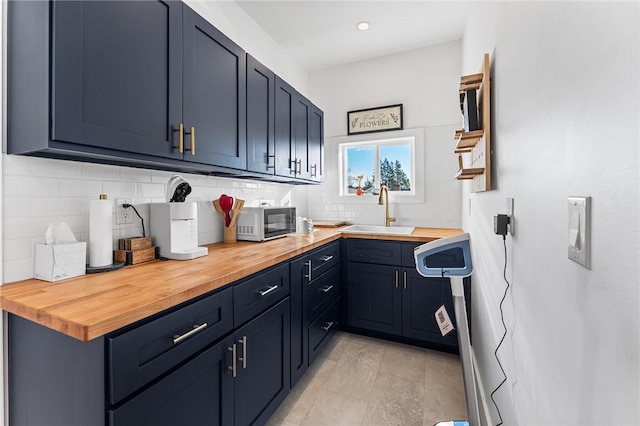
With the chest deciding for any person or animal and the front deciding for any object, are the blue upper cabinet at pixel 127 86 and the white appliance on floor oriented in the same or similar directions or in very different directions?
very different directions

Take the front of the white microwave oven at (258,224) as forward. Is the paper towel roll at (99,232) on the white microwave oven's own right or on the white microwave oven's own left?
on the white microwave oven's own right

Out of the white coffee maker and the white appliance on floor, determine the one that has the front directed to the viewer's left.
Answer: the white appliance on floor

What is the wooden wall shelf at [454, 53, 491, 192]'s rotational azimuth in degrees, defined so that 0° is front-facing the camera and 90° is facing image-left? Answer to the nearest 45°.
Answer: approximately 90°

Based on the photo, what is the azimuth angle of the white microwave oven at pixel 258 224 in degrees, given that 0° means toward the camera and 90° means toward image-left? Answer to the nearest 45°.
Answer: approximately 315°

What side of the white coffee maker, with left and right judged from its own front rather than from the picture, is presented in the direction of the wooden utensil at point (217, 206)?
left

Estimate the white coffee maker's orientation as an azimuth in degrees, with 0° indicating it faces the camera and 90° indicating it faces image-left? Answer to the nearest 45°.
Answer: approximately 315°

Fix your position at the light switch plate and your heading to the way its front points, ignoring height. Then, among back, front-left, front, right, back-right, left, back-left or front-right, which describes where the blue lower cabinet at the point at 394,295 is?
right

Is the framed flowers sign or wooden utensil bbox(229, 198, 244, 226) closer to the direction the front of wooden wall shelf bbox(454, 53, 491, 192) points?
the wooden utensil

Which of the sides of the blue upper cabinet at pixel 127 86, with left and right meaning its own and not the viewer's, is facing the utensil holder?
left

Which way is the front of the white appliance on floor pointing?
to the viewer's left

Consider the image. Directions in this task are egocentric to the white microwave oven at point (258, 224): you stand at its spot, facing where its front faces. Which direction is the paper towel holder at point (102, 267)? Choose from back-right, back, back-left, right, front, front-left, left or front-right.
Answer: right

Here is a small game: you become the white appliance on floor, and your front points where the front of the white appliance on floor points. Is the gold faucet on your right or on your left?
on your right

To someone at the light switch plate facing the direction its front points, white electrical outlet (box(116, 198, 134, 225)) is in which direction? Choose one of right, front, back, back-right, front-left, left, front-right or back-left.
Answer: front-right

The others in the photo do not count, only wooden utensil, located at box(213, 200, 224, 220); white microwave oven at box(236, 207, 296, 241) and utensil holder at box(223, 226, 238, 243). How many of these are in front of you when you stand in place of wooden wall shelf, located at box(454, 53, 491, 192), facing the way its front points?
3
